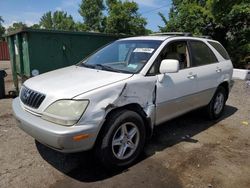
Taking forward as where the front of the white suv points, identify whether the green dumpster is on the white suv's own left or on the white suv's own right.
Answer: on the white suv's own right

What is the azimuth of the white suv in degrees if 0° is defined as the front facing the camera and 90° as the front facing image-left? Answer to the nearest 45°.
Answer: approximately 45°

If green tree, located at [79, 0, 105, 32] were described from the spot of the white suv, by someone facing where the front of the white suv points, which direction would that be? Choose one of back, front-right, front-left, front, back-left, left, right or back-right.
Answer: back-right

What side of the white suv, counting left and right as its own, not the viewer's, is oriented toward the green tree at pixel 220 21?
back

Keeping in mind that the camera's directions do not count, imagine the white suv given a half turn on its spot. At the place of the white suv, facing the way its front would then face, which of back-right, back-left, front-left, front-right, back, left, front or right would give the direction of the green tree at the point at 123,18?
front-left

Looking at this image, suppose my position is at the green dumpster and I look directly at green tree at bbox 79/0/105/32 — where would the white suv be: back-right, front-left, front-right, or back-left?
back-right
